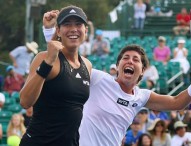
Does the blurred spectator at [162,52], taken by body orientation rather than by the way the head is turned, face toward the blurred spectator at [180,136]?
yes

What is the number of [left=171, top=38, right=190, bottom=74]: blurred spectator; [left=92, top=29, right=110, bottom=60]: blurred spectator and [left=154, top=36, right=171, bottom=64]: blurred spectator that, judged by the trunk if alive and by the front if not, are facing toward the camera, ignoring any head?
3

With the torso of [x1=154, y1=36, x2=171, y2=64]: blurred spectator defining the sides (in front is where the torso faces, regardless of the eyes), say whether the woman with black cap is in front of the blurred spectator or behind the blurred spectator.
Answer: in front

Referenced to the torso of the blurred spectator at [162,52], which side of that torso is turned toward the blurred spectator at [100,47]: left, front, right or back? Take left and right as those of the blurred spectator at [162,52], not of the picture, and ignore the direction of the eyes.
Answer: right

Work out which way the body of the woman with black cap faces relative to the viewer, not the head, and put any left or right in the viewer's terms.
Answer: facing the viewer and to the right of the viewer

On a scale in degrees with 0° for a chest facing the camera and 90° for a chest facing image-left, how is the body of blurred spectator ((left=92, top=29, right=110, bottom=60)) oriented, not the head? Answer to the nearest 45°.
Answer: approximately 0°

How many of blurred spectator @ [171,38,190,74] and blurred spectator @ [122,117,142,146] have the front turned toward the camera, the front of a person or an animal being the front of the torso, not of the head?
2

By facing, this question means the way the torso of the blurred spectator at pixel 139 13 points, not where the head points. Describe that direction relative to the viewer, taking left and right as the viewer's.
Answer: facing the viewer

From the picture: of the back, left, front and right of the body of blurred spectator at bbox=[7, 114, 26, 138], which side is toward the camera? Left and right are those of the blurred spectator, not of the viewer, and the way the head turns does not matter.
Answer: front
